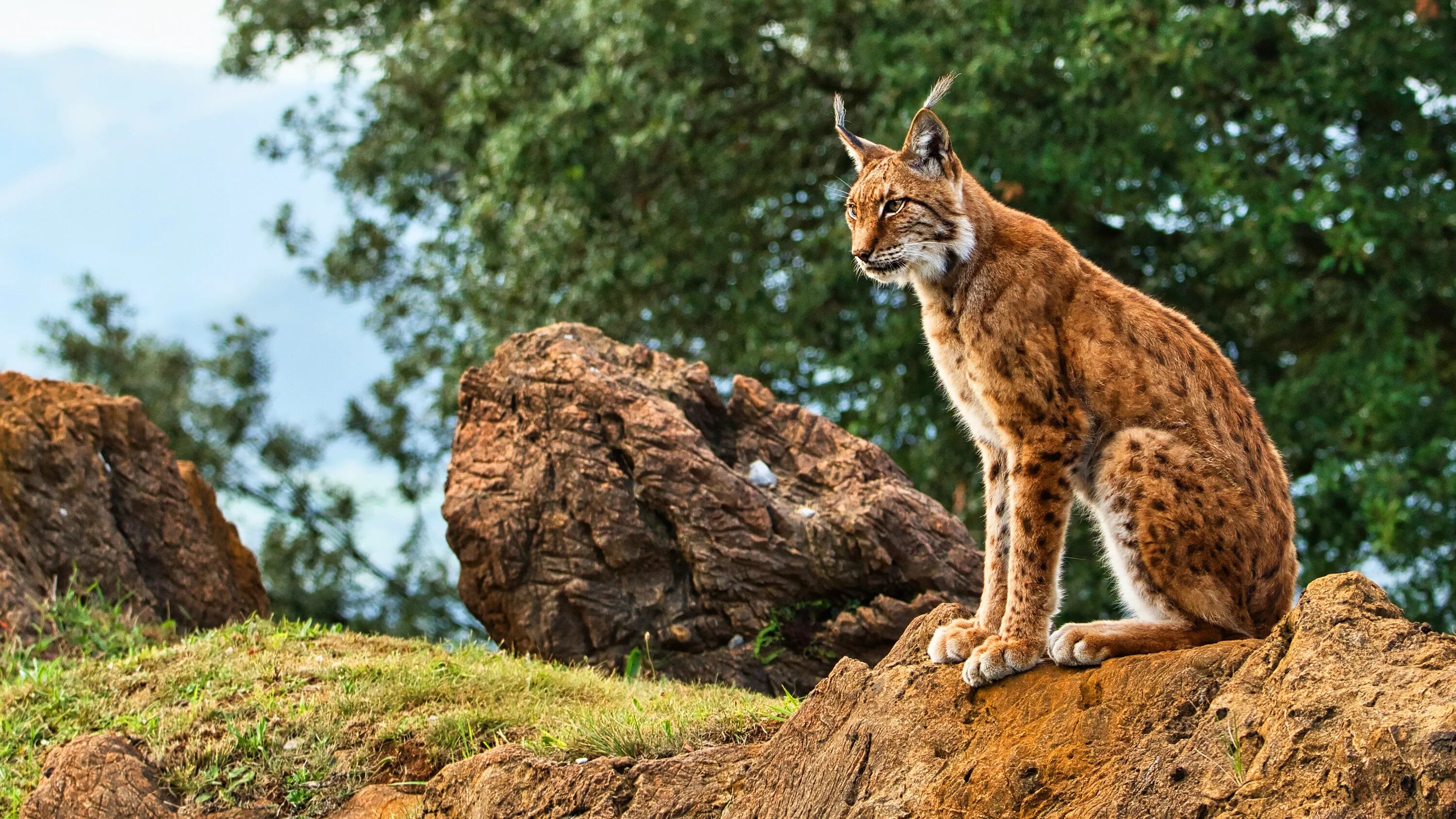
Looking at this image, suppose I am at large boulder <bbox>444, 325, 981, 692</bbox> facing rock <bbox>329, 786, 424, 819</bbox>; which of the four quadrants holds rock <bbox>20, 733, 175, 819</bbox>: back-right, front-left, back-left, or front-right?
front-right

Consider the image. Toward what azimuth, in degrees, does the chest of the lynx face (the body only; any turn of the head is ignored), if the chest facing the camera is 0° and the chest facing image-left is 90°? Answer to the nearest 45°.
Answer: approximately 90°

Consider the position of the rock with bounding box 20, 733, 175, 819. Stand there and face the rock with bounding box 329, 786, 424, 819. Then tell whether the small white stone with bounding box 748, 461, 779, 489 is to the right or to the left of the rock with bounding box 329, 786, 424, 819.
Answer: left

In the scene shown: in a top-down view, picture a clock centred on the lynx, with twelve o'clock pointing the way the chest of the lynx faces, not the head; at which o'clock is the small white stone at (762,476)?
The small white stone is roughly at 2 o'clock from the lynx.

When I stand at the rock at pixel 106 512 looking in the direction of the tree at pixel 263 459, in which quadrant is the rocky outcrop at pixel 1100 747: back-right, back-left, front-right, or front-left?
back-right

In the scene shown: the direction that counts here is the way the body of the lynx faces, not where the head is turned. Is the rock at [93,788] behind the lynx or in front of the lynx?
in front

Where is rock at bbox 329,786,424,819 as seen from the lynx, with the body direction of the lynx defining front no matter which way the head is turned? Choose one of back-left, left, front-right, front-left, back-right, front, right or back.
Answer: front

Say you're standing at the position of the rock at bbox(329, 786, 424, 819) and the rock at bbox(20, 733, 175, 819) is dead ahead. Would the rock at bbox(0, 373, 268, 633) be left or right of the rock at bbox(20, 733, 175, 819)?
right

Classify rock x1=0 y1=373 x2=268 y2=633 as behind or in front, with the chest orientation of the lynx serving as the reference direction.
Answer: in front

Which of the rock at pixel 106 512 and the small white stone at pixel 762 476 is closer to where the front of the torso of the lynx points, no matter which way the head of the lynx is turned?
the rock

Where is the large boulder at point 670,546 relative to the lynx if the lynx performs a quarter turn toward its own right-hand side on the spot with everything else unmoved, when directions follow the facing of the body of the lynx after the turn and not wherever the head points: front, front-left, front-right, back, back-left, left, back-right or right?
front-left
